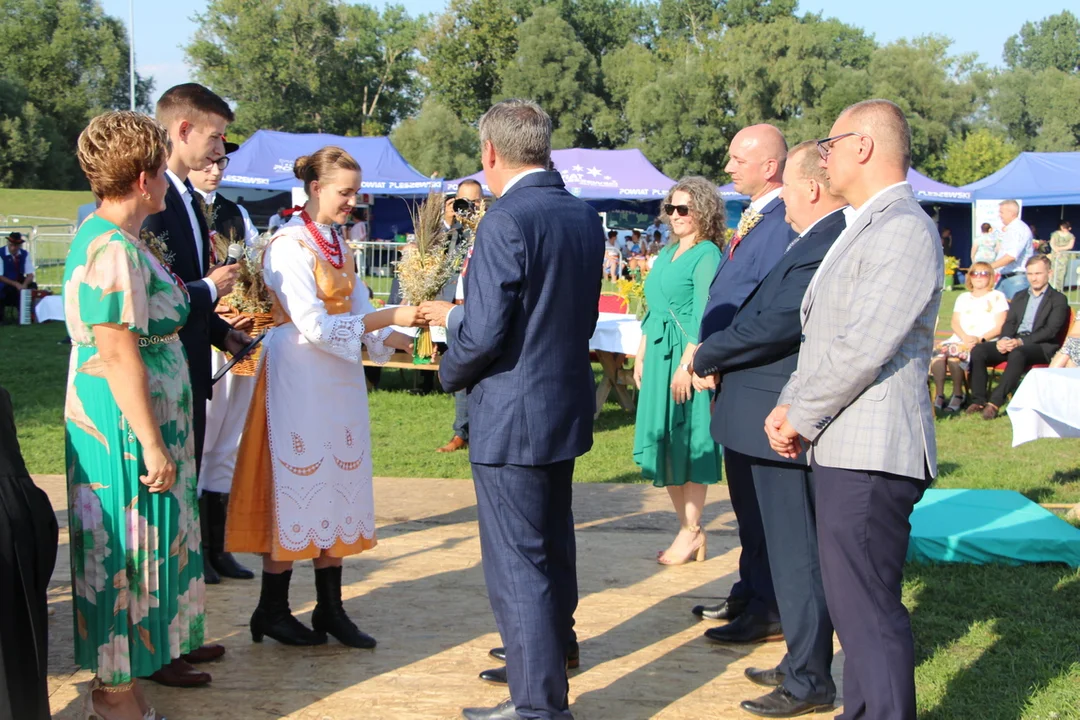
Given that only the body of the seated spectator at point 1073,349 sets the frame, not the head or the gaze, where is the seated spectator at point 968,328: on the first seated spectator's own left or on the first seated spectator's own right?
on the first seated spectator's own right

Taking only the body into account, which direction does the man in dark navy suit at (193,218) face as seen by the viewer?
to the viewer's right

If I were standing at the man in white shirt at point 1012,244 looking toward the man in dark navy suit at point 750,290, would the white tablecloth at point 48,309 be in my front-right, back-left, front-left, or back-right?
front-right

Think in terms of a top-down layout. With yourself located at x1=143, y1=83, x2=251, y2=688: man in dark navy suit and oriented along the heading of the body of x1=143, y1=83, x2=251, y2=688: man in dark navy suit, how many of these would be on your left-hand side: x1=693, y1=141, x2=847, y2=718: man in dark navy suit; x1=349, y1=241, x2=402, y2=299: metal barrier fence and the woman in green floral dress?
1

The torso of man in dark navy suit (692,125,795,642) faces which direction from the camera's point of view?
to the viewer's left

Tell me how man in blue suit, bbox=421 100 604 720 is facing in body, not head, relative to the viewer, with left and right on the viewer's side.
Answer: facing away from the viewer and to the left of the viewer

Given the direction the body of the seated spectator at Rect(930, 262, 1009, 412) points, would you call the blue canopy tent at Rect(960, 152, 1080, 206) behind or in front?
behind

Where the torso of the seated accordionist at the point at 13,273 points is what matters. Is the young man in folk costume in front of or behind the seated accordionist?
in front

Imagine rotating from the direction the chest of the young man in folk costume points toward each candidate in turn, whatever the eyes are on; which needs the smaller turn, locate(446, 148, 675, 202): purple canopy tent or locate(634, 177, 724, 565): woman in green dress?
the woman in green dress

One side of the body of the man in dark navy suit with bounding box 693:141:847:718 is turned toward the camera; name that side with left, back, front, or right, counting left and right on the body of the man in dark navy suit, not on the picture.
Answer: left

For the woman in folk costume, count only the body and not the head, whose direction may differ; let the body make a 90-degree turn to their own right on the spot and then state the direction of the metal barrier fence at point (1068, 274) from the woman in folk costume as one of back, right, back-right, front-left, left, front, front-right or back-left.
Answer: back

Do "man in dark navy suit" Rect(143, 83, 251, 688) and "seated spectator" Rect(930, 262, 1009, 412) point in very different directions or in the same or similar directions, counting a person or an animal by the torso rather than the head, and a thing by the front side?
very different directions

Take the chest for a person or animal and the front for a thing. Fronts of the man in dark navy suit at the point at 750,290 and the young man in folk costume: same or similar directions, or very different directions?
very different directions

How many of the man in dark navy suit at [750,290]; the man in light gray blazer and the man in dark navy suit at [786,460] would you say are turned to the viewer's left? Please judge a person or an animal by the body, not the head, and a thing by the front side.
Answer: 3

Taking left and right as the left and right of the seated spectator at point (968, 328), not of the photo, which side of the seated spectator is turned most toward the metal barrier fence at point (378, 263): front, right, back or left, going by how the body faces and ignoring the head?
right
